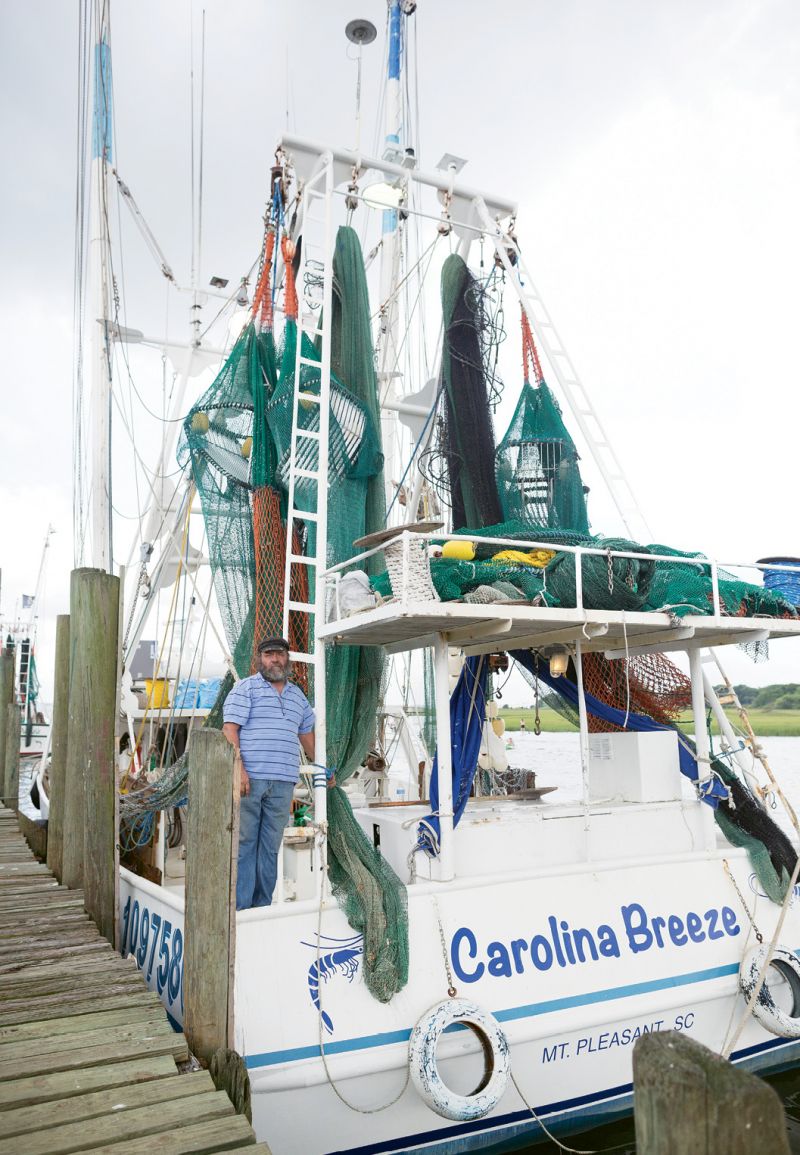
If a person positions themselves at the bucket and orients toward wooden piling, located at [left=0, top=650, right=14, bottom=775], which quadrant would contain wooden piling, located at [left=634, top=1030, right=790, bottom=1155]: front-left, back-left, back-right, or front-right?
back-left

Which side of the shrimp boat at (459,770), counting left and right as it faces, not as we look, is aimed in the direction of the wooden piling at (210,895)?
left

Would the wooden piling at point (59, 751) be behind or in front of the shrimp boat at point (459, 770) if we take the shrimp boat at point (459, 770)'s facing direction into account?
in front

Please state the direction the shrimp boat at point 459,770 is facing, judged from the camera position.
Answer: facing away from the viewer and to the left of the viewer

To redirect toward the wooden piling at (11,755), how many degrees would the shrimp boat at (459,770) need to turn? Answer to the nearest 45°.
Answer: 0° — it already faces it

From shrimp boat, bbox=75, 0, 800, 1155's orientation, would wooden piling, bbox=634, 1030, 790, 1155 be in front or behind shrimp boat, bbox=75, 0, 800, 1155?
behind

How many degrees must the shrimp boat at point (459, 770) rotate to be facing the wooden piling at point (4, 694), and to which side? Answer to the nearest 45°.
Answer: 0° — it already faces it

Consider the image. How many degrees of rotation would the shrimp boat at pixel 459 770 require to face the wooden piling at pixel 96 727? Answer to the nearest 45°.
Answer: approximately 135° to its left
